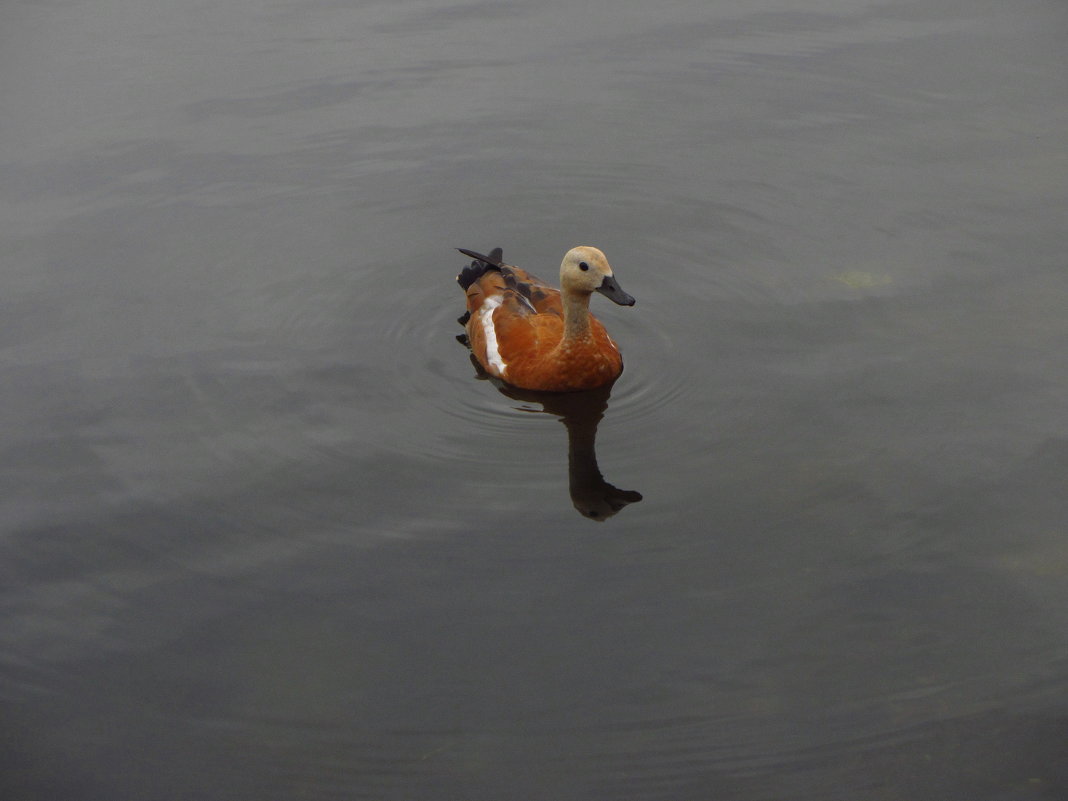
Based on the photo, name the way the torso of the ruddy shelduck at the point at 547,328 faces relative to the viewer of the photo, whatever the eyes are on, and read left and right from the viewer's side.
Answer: facing the viewer and to the right of the viewer
